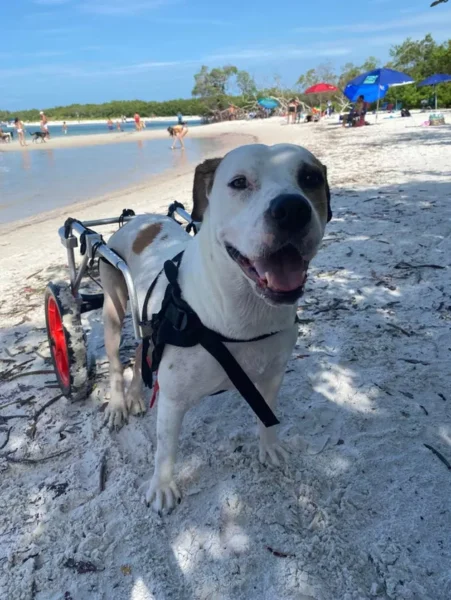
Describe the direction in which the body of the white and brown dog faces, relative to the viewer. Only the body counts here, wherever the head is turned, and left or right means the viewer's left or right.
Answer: facing the viewer and to the right of the viewer

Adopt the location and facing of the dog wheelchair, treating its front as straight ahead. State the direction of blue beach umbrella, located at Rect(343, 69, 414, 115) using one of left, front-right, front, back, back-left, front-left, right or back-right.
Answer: left

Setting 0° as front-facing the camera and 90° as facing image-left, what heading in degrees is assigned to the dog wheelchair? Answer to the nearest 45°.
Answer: approximately 315°

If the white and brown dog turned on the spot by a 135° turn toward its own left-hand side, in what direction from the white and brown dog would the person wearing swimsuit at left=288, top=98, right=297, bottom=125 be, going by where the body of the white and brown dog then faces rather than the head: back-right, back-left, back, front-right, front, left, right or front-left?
front
